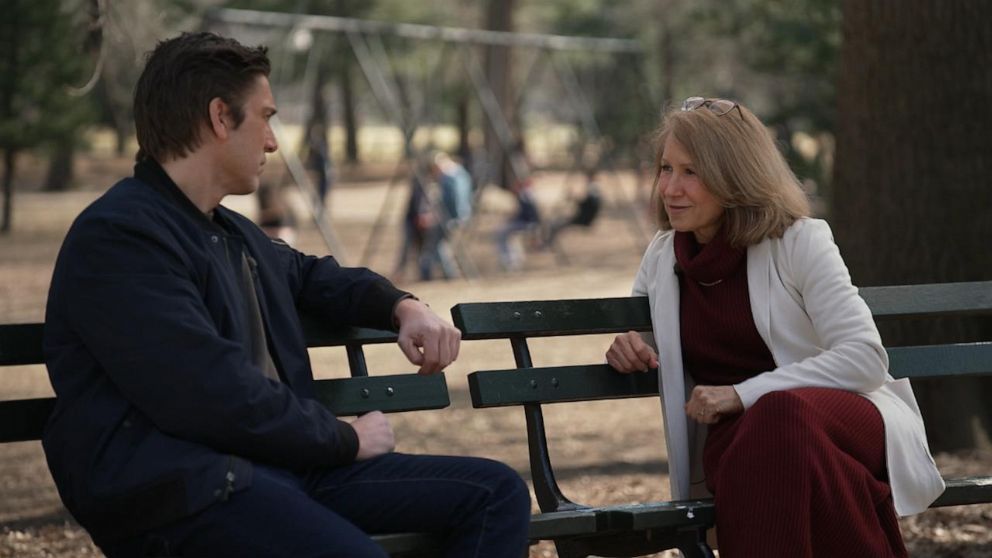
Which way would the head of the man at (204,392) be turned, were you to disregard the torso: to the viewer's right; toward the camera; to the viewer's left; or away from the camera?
to the viewer's right

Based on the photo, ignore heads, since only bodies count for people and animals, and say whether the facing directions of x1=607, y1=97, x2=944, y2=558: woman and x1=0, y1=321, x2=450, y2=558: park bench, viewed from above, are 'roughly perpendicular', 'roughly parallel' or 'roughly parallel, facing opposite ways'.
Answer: roughly perpendicular

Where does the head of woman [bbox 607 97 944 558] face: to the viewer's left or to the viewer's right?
to the viewer's left

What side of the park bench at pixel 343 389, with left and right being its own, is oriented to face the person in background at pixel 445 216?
back

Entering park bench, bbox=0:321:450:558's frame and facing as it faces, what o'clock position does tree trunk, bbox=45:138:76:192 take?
The tree trunk is roughly at 6 o'clock from the park bench.

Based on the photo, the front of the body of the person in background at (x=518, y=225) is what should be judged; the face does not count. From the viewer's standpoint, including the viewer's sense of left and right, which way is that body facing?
facing to the left of the viewer

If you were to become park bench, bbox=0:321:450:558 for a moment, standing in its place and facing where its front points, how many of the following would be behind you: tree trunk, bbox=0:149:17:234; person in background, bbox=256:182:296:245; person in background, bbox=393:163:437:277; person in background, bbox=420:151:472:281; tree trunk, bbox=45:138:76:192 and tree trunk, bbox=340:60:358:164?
6

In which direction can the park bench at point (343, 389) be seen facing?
toward the camera

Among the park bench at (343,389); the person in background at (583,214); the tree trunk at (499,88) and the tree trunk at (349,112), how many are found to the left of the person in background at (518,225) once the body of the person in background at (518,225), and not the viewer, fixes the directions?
1

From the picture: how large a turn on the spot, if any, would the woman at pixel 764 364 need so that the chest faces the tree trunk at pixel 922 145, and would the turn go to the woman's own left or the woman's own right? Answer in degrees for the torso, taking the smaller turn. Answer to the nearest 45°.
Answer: approximately 135° to the woman's own right

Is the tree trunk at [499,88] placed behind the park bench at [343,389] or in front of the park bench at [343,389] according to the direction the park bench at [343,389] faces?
behind

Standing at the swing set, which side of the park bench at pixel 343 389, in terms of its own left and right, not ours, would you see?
back

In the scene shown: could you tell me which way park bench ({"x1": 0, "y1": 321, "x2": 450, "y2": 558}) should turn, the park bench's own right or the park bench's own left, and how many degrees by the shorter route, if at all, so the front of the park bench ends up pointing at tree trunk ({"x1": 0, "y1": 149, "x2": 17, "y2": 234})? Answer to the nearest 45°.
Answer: approximately 180°
